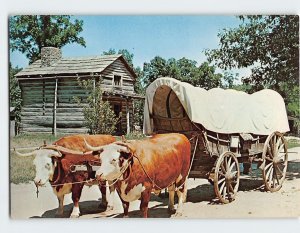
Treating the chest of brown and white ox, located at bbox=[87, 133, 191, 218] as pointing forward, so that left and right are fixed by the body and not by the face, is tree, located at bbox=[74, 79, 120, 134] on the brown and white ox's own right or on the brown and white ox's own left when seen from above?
on the brown and white ox's own right

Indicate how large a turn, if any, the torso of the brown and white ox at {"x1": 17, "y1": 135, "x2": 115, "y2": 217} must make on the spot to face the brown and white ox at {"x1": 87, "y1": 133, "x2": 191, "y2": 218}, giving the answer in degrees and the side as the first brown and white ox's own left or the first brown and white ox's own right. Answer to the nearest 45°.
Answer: approximately 135° to the first brown and white ox's own left

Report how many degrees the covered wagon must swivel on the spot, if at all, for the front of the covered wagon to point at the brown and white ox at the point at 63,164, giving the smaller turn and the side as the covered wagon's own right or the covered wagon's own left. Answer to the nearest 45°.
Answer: approximately 45° to the covered wagon's own right

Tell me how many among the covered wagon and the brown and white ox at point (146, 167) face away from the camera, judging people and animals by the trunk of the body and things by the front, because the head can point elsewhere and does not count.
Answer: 0

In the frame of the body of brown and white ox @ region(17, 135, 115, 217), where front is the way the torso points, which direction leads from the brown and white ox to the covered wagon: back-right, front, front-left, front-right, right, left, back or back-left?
back-left

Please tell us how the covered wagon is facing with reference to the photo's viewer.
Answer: facing the viewer and to the left of the viewer

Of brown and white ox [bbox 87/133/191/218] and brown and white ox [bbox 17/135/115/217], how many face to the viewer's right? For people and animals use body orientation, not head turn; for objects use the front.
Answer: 0
